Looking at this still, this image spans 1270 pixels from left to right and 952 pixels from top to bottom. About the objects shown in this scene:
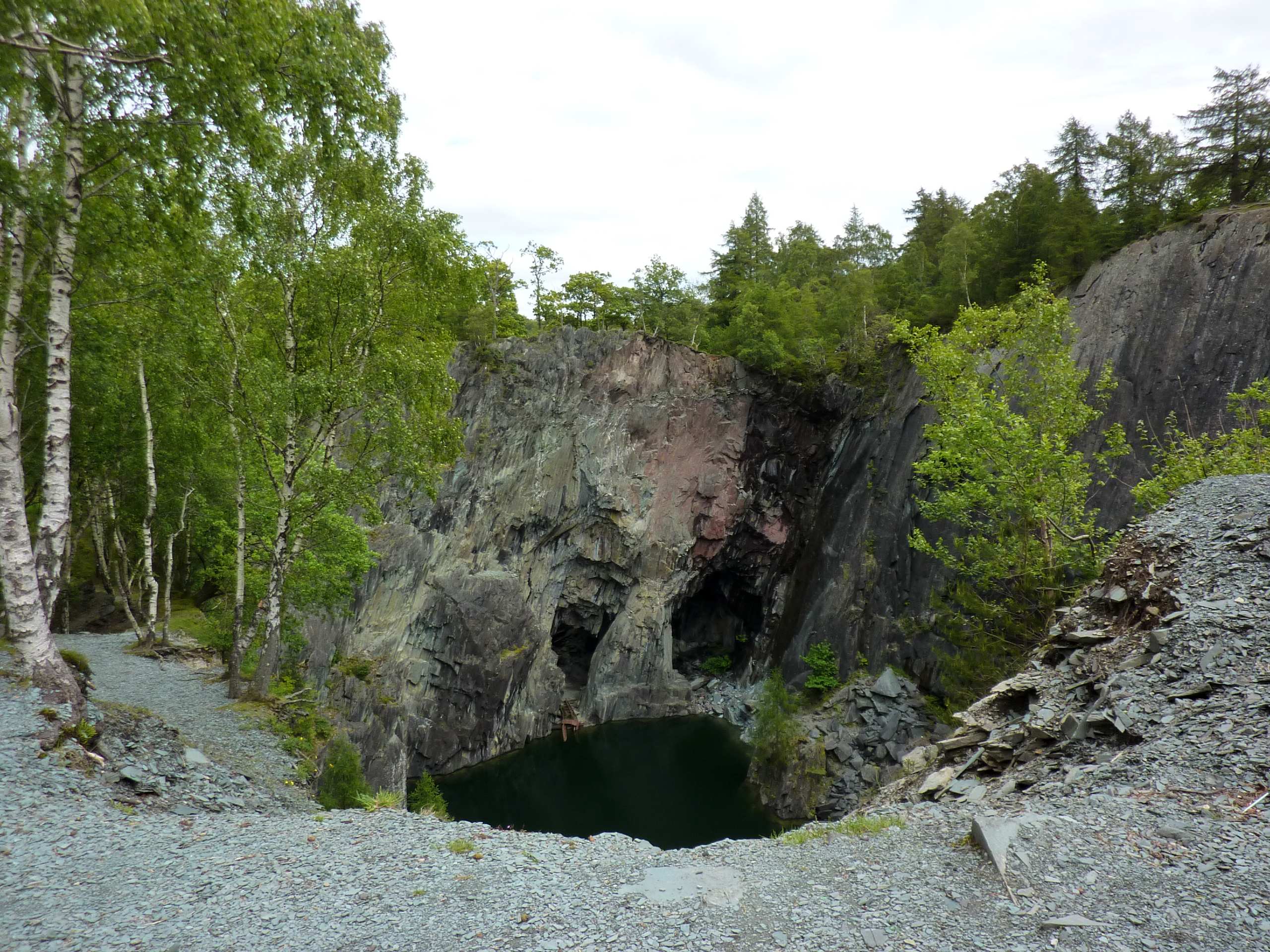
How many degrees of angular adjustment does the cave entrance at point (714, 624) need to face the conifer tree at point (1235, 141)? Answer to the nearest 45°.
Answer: approximately 45° to its left

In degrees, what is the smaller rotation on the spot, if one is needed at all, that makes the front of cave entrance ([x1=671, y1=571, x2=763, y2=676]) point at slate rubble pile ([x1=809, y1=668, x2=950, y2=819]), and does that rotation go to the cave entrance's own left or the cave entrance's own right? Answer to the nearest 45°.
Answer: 0° — it already faces it

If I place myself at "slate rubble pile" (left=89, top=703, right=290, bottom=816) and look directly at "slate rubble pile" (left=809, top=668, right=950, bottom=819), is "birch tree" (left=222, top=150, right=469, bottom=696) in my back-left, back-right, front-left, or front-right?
front-left

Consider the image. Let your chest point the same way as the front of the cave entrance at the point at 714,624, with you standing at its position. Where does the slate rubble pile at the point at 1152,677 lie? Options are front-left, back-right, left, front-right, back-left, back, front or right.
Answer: front

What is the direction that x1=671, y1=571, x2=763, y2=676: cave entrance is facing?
toward the camera

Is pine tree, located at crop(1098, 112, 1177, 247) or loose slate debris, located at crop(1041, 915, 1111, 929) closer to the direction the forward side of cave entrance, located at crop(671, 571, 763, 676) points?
the loose slate debris

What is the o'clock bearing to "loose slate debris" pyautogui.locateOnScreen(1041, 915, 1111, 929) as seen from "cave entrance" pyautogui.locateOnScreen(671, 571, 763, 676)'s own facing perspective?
The loose slate debris is roughly at 12 o'clock from the cave entrance.

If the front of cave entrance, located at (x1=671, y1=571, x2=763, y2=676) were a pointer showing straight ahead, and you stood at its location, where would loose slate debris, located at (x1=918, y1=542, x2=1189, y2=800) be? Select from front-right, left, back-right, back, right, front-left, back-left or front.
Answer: front
